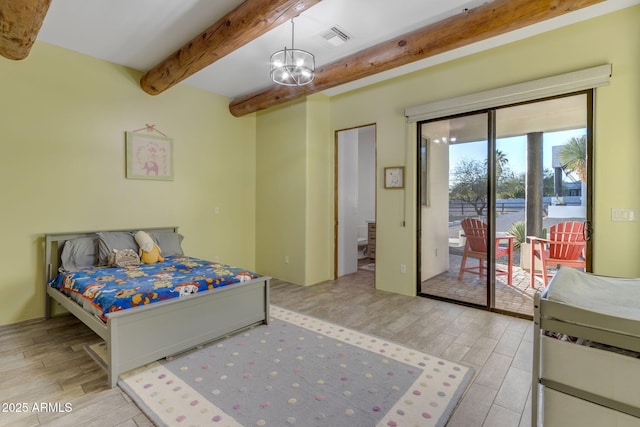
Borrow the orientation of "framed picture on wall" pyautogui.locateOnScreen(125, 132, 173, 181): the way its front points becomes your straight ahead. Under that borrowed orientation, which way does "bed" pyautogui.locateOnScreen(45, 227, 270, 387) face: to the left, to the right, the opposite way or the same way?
the same way

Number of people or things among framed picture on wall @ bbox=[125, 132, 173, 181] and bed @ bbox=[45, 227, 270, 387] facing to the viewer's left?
0

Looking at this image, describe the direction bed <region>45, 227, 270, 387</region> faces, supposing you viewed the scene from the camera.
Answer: facing the viewer and to the right of the viewer

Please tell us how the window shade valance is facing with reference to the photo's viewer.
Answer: facing the viewer and to the left of the viewer

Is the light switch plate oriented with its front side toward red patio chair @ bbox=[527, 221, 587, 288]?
no

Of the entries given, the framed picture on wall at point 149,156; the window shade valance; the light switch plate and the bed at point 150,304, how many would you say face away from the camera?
0

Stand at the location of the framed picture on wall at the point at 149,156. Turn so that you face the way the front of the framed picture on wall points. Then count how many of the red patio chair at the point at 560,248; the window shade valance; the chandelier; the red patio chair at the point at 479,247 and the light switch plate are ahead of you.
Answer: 5

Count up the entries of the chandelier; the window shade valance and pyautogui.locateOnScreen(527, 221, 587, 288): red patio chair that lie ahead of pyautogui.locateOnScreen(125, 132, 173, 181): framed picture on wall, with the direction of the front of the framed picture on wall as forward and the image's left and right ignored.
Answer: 3

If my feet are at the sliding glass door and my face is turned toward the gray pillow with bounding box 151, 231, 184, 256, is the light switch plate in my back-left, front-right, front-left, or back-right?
back-left

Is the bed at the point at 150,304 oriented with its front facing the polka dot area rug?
yes

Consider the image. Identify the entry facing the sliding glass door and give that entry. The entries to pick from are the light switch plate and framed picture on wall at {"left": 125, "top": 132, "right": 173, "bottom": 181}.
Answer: the framed picture on wall

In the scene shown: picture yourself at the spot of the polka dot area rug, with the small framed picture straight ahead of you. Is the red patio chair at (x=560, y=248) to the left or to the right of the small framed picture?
right

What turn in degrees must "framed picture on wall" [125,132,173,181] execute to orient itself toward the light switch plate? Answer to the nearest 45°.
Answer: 0° — it already faces it

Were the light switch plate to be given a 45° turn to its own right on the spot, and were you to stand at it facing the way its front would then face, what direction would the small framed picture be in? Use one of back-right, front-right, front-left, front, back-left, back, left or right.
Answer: front-right

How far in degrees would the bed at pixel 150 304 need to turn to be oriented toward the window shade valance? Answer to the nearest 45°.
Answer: approximately 45° to its left

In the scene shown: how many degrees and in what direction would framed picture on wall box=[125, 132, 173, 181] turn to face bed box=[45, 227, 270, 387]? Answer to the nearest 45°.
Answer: approximately 45° to its right

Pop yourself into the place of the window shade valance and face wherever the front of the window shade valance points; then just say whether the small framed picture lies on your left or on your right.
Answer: on your right

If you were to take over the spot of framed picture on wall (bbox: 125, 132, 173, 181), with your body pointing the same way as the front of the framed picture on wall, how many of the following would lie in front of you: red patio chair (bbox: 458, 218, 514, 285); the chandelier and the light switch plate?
3

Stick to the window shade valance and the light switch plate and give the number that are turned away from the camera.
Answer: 0

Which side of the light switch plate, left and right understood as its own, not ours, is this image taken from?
front
